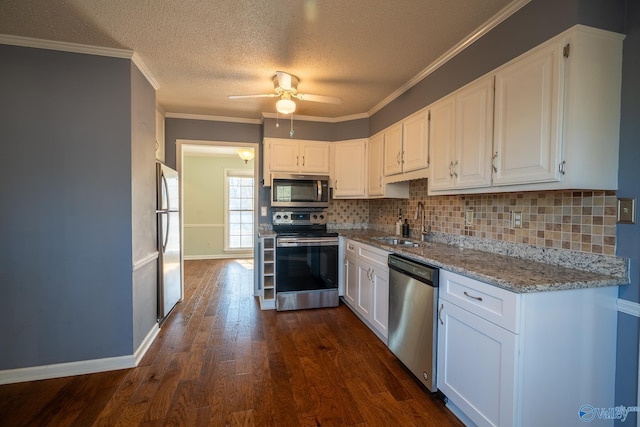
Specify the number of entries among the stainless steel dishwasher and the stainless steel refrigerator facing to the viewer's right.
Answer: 1

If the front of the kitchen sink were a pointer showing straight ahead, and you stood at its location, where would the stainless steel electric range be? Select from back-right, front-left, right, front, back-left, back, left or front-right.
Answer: front-right

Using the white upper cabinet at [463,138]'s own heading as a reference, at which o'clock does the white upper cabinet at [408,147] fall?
the white upper cabinet at [408,147] is roughly at 3 o'clock from the white upper cabinet at [463,138].

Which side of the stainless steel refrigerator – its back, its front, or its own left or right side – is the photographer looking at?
right

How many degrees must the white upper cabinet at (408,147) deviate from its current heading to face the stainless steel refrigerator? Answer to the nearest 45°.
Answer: approximately 45° to its right

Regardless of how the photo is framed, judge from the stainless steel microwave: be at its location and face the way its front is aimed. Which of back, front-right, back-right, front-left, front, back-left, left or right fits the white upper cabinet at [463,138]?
front-left

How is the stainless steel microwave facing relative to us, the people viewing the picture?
facing the viewer

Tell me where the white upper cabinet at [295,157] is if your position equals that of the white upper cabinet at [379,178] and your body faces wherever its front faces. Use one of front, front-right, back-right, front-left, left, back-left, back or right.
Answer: front-right

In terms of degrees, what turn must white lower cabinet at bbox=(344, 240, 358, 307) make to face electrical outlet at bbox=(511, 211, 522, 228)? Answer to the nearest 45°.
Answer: approximately 90° to its left

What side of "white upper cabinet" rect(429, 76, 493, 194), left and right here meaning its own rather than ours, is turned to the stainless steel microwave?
right

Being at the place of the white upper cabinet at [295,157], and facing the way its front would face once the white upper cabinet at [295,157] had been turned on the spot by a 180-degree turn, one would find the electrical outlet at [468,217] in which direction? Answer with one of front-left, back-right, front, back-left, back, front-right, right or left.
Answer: back-right

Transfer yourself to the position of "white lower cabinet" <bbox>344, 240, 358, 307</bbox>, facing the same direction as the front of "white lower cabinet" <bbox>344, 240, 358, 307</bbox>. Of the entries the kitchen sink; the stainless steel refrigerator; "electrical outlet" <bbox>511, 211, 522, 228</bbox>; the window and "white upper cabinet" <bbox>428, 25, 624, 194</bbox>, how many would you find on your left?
3

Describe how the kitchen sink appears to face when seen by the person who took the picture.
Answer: facing the viewer and to the left of the viewer

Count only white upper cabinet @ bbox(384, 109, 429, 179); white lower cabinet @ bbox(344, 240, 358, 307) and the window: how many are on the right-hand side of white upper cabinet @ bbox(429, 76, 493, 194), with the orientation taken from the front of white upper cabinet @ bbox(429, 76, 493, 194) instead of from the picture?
3

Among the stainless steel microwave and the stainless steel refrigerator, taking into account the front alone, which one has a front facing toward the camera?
the stainless steel microwave

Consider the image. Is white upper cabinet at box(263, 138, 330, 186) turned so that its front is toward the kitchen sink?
no

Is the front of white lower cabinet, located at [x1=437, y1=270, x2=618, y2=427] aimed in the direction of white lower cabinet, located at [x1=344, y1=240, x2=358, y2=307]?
no

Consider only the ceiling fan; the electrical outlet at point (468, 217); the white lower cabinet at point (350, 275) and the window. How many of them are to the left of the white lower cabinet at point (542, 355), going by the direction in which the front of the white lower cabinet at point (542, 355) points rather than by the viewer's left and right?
0

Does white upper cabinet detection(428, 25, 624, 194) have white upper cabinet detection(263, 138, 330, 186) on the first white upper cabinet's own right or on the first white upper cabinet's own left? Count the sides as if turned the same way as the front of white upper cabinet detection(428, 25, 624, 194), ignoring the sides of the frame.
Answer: on the first white upper cabinet's own right

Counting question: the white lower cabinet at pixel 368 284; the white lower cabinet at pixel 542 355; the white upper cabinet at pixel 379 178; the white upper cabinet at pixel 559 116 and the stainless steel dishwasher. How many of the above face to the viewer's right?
0
